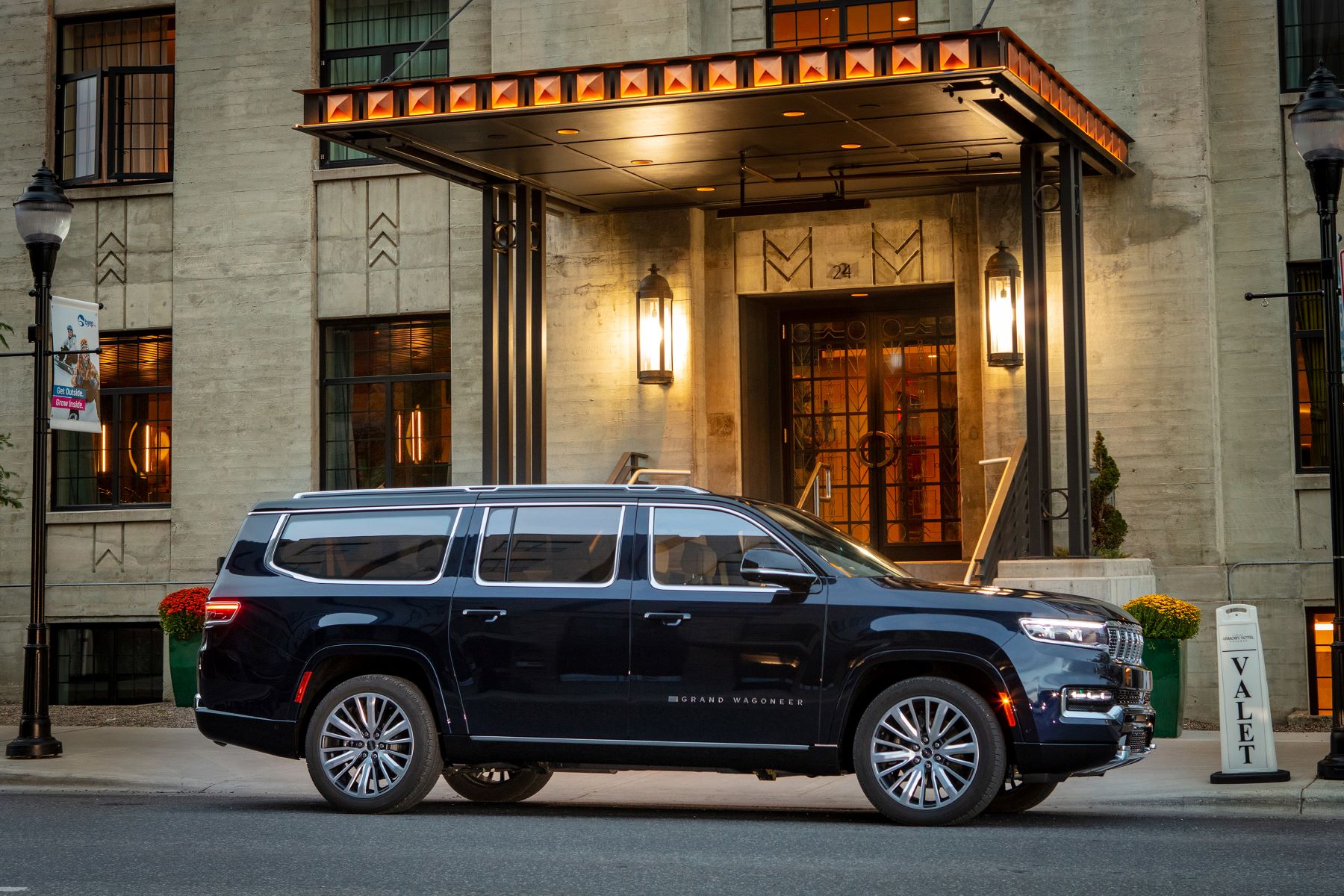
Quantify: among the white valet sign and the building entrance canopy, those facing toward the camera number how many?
2

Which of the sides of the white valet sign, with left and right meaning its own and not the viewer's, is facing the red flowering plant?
right

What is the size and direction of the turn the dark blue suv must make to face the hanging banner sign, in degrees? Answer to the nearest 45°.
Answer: approximately 135° to its left

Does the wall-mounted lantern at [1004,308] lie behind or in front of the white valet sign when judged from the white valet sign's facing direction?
behind

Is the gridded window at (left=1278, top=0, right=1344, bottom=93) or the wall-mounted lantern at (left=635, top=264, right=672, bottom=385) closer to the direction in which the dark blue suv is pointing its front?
the gridded window

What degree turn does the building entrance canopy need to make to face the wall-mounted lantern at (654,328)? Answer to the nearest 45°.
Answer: approximately 180°

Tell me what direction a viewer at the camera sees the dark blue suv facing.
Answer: facing to the right of the viewer

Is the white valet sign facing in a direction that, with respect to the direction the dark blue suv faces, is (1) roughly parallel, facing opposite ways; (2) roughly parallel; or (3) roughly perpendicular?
roughly perpendicular

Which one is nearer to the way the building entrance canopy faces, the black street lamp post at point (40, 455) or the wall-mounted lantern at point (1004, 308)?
the black street lamp post

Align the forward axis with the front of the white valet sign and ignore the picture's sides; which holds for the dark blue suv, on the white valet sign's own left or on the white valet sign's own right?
on the white valet sign's own right
